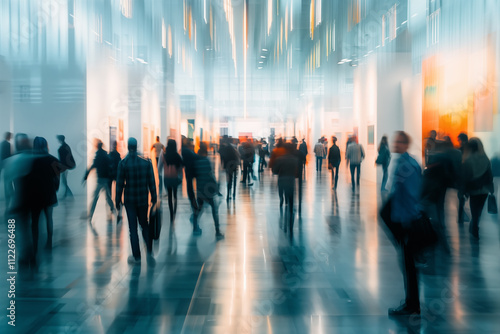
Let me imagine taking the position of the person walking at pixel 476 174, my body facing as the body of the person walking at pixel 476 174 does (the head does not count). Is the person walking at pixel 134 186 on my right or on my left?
on my left

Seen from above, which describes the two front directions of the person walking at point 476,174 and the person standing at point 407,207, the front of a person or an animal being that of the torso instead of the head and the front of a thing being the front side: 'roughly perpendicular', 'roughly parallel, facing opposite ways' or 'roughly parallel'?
roughly perpendicular

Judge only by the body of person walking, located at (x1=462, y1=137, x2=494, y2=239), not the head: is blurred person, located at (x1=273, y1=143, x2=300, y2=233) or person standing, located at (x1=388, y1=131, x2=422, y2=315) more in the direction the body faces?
the blurred person

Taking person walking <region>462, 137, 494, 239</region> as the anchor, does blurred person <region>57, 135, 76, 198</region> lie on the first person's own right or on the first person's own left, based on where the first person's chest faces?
on the first person's own left

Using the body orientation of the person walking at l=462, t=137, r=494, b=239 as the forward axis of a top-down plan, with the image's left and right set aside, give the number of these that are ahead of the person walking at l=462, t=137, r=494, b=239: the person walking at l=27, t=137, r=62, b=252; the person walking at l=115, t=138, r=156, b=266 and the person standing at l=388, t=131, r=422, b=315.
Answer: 0

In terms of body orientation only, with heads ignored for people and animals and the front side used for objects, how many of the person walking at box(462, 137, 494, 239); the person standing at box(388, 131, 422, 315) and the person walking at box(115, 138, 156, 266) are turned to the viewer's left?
1

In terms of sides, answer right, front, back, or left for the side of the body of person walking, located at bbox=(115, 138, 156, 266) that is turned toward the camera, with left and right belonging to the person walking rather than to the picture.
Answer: back

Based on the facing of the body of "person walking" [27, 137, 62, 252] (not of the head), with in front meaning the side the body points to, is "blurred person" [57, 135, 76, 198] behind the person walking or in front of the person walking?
in front

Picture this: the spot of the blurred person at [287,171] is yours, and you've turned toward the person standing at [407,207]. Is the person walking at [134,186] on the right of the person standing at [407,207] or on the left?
right

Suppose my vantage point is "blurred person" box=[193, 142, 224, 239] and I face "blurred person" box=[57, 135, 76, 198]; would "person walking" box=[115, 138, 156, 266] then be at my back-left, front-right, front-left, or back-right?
back-left

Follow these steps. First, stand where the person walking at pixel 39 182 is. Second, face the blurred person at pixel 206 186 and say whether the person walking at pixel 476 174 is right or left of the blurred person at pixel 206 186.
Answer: right

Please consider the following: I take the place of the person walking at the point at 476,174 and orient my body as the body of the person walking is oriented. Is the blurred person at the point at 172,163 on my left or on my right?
on my left

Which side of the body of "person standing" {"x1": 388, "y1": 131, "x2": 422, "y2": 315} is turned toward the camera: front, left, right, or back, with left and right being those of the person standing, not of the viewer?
left

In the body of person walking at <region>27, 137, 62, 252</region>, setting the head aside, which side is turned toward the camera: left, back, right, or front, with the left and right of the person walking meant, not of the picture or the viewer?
back

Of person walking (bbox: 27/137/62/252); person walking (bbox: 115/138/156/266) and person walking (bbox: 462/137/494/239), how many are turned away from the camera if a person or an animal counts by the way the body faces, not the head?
3

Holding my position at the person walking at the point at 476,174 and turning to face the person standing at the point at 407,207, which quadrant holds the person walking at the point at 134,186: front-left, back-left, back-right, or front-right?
front-right

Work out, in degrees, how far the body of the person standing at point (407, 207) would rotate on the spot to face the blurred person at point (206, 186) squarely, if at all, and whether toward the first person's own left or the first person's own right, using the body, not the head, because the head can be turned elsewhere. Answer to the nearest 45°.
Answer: approximately 45° to the first person's own right

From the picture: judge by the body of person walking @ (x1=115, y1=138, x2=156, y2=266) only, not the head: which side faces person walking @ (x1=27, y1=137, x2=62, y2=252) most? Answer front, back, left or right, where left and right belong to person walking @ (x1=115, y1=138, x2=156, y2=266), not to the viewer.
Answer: left

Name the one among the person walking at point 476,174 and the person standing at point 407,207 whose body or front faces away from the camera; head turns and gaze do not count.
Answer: the person walking at point 476,174
